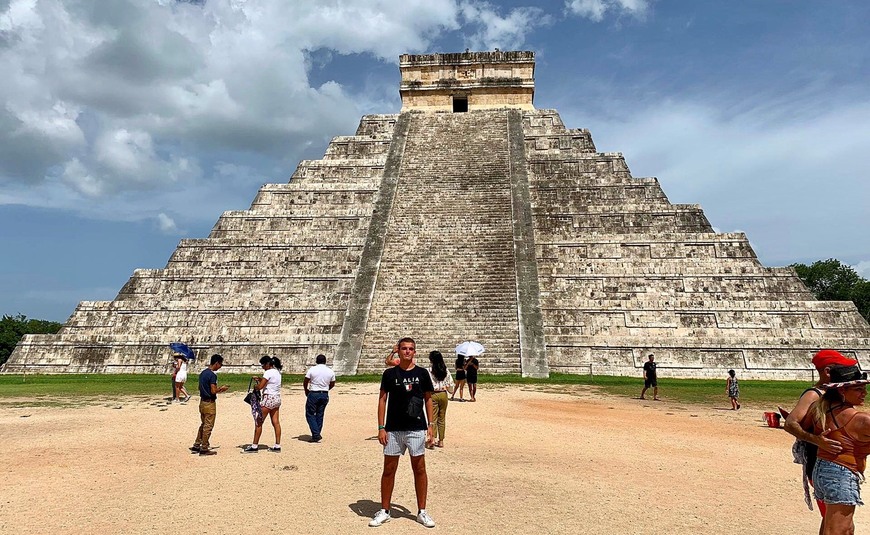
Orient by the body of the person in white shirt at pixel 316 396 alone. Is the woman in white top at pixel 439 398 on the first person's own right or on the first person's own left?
on the first person's own right

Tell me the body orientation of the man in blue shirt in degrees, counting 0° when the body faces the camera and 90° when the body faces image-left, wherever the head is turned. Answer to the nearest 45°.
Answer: approximately 270°

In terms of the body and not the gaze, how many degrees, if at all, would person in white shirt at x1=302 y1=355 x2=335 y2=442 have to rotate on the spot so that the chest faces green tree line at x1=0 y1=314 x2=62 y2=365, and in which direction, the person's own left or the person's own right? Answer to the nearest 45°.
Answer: approximately 45° to the person's own left

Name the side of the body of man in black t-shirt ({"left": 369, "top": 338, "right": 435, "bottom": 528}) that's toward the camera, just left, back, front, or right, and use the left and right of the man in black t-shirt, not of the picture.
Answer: front

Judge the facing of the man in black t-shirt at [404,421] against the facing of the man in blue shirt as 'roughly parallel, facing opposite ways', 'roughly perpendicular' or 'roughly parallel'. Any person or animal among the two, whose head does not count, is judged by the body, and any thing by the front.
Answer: roughly perpendicular

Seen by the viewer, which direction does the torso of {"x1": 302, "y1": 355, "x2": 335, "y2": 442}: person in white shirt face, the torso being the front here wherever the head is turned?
away from the camera

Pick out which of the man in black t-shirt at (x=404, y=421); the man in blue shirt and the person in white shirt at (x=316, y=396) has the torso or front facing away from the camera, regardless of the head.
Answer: the person in white shirt

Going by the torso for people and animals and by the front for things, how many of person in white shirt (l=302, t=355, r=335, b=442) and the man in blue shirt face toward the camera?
0

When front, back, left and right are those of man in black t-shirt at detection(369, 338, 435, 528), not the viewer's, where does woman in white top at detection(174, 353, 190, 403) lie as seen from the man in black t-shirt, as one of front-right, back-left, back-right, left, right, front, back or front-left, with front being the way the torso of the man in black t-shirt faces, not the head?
back-right

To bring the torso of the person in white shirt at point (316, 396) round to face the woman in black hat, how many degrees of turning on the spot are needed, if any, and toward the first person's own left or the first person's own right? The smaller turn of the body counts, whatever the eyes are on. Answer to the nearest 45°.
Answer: approximately 135° to the first person's own right

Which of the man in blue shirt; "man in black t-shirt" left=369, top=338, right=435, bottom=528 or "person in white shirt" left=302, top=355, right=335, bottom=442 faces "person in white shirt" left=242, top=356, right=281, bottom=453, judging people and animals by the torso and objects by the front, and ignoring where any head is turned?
the man in blue shirt

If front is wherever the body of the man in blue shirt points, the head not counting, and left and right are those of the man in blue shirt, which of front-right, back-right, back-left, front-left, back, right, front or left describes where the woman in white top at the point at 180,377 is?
left

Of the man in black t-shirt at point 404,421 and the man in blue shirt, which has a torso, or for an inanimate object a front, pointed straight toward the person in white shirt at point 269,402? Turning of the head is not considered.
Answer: the man in blue shirt

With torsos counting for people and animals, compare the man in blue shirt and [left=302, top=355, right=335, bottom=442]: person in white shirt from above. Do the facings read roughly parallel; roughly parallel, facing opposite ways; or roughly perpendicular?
roughly perpendicular

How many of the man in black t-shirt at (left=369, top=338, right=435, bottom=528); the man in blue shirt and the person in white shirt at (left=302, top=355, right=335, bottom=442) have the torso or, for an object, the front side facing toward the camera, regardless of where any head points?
1

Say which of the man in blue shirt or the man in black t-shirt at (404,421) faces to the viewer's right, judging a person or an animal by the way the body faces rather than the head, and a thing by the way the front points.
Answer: the man in blue shirt

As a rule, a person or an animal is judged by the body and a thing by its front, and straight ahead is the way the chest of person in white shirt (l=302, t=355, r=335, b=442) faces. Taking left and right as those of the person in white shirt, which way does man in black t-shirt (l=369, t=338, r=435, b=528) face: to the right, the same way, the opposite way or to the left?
the opposite way
